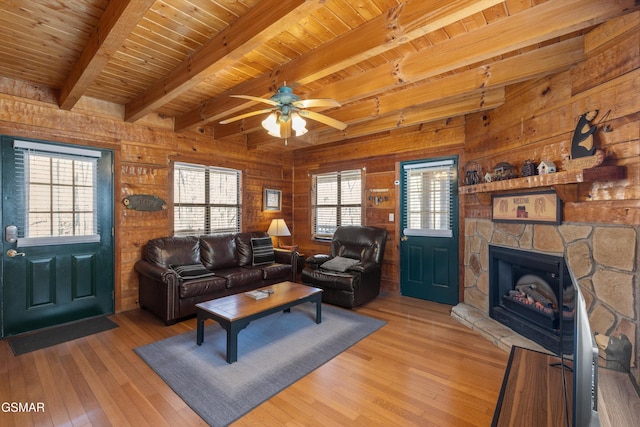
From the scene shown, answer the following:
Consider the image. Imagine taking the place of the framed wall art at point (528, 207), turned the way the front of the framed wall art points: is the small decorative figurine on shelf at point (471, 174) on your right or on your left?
on your right

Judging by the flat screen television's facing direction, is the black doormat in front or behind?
in front

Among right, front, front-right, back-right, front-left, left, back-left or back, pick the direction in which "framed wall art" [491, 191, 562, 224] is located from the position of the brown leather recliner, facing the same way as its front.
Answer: left

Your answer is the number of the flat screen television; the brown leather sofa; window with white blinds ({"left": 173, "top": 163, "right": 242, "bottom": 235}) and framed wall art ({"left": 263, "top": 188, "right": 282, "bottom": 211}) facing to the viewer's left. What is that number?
1

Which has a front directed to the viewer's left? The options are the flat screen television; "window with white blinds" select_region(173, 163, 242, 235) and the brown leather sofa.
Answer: the flat screen television

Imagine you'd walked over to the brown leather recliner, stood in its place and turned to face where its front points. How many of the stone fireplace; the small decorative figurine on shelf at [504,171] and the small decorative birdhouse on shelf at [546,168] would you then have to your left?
3

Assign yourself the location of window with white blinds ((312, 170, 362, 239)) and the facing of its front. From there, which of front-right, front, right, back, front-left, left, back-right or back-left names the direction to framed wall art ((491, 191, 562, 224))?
left

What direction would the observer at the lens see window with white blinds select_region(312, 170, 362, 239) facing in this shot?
facing the viewer and to the left of the viewer

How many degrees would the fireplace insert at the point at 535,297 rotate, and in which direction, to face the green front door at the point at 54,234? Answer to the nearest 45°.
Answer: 0° — it already faces it

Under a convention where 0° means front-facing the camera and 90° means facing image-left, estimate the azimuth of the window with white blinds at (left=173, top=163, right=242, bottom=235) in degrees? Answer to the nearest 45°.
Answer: approximately 315°

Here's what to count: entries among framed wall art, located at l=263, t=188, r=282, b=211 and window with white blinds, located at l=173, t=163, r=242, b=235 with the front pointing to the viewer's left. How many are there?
0

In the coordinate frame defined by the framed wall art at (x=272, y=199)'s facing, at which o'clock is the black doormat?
The black doormat is roughly at 3 o'clock from the framed wall art.
